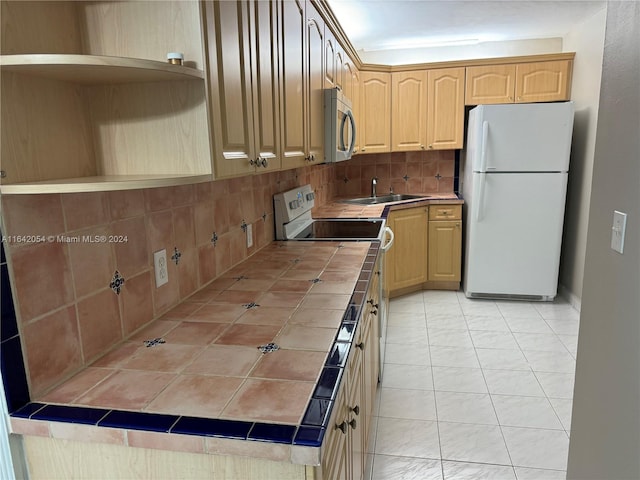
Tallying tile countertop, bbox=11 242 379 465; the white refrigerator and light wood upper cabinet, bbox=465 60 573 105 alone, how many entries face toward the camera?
2

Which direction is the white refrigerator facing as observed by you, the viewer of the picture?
facing the viewer

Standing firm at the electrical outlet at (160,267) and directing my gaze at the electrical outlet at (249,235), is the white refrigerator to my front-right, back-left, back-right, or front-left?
front-right

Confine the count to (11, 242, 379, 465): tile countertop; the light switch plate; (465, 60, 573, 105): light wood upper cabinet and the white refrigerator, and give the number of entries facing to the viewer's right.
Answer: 1

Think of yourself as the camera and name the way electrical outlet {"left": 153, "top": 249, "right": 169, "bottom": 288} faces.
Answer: facing the viewer and to the right of the viewer

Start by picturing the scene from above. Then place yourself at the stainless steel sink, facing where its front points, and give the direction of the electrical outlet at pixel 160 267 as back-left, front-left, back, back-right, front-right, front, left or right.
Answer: front-right

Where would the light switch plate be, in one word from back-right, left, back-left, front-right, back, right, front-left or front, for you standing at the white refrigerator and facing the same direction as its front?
front

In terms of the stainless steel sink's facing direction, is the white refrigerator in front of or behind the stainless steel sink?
in front

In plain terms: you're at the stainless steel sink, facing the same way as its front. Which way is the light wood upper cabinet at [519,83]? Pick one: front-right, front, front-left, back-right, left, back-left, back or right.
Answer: front-left

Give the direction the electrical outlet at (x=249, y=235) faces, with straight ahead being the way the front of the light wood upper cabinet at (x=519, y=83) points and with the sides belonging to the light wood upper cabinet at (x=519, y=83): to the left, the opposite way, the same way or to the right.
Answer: to the left

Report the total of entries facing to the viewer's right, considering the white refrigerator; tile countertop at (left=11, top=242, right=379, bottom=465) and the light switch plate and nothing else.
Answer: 1

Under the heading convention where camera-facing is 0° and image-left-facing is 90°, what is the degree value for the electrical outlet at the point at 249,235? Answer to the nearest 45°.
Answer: approximately 315°

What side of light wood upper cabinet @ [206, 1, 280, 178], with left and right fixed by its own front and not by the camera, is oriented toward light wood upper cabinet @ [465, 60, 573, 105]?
left

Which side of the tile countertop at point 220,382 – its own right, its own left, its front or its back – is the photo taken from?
right

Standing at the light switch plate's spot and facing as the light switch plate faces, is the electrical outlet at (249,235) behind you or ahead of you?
ahead

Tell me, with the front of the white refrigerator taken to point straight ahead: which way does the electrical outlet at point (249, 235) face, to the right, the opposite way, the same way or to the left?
to the left

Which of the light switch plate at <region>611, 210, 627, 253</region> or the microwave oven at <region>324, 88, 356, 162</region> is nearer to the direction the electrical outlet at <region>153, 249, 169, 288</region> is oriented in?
the light switch plate
